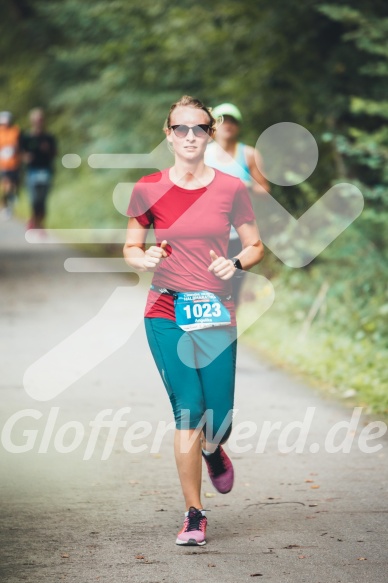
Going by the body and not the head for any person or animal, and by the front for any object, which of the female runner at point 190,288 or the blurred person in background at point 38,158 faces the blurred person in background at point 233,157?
the blurred person in background at point 38,158

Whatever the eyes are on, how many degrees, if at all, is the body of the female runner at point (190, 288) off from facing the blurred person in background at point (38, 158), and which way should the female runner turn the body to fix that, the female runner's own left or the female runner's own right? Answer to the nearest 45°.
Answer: approximately 180°

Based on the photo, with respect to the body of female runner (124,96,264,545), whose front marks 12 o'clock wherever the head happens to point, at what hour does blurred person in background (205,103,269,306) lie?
The blurred person in background is roughly at 6 o'clock from the female runner.

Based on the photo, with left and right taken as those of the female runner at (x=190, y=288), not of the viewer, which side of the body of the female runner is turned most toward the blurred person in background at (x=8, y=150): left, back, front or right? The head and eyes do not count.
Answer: back

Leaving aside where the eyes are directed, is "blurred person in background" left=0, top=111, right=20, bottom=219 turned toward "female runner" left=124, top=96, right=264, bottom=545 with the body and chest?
yes

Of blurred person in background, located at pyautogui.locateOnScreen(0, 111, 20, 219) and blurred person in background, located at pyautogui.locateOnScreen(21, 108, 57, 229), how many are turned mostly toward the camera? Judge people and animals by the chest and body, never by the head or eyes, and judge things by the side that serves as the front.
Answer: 2

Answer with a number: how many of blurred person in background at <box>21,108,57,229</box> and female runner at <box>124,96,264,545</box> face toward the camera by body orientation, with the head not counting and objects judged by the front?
2

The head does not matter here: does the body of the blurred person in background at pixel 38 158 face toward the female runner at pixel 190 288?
yes
